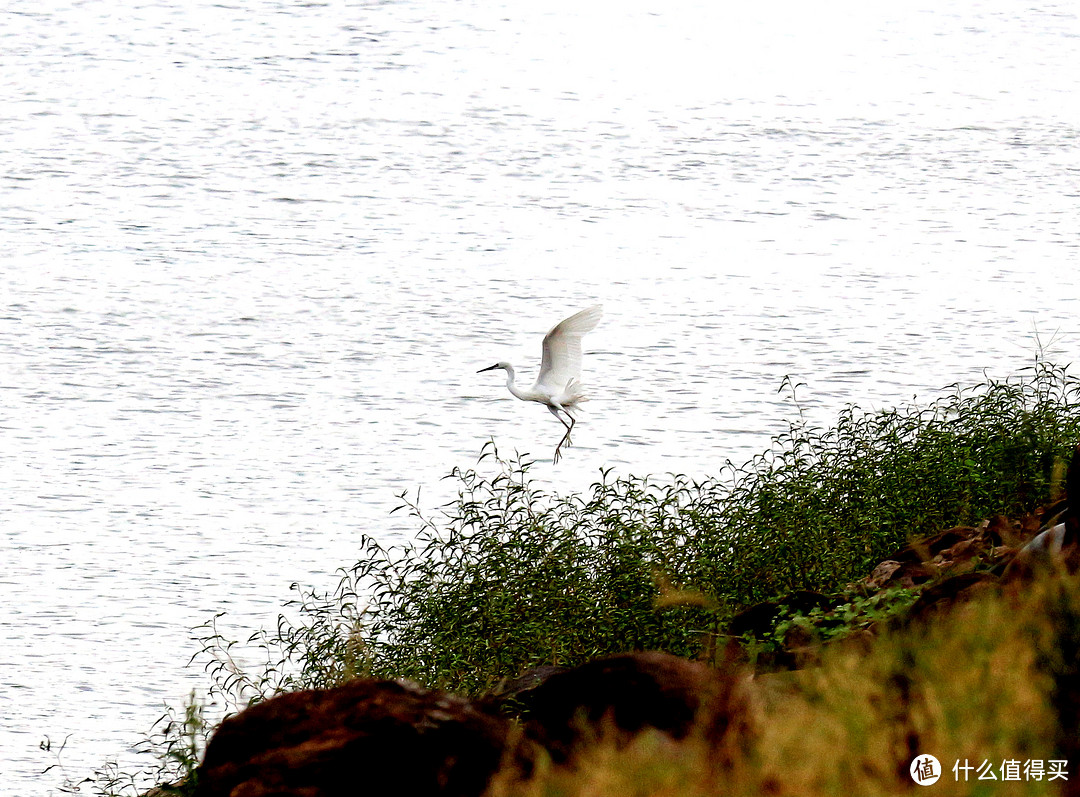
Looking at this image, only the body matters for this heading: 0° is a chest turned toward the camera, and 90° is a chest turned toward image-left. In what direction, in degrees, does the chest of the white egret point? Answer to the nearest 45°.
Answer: approximately 90°

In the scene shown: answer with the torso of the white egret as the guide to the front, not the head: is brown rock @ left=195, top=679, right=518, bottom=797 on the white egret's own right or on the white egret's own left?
on the white egret's own left

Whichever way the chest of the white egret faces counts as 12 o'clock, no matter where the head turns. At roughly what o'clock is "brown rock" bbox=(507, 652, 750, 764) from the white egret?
The brown rock is roughly at 9 o'clock from the white egret.

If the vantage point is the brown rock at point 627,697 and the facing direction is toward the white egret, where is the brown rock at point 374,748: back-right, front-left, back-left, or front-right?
back-left
